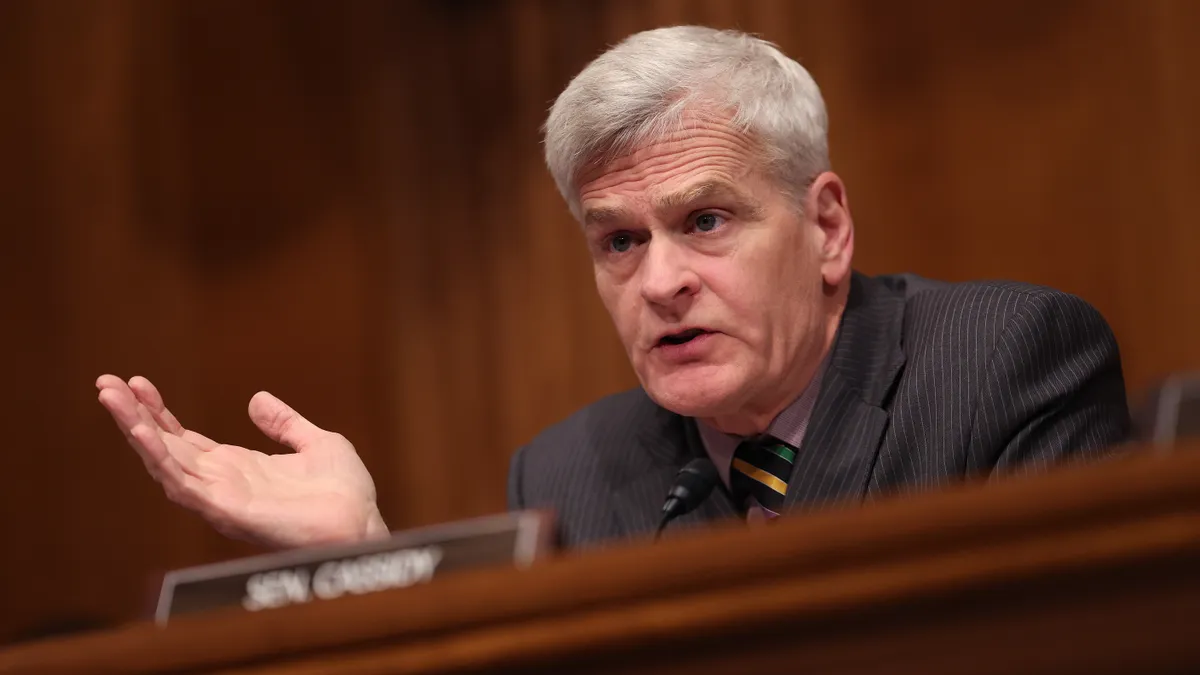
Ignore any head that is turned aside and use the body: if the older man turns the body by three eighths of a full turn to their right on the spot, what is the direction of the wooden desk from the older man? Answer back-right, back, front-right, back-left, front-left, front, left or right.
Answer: back

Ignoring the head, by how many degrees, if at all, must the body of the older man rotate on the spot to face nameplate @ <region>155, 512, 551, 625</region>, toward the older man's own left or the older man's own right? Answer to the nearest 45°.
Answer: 0° — they already face it

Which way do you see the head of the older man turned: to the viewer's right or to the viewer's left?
to the viewer's left
